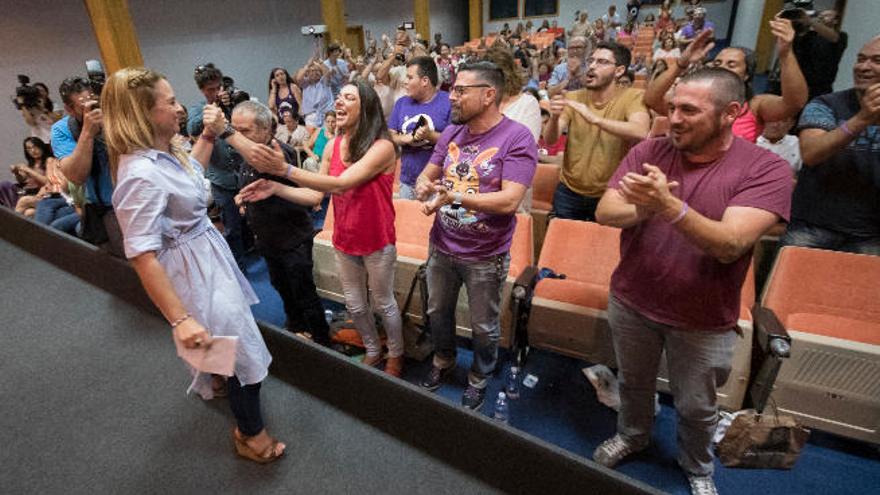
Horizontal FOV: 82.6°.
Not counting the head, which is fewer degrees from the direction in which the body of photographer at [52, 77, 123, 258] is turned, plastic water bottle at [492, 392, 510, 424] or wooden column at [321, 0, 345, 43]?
the plastic water bottle

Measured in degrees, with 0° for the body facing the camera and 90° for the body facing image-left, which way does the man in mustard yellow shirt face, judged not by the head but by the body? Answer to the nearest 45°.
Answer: approximately 45°

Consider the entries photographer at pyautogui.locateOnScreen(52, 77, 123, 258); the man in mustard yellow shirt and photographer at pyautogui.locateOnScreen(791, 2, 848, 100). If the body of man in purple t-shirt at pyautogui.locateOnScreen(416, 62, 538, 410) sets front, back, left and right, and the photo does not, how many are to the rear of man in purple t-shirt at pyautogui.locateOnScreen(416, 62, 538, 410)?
2

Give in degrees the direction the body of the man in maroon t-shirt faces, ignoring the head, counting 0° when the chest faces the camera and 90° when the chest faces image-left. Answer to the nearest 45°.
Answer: approximately 45°

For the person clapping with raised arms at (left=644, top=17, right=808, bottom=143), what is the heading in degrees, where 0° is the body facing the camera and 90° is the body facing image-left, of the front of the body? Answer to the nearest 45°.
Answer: approximately 45°

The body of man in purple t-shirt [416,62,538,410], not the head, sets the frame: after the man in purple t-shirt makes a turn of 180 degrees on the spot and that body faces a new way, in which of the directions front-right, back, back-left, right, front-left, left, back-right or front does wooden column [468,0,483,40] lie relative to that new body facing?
front-left

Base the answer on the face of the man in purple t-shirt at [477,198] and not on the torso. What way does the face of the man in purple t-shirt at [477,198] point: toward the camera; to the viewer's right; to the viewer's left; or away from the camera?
to the viewer's left

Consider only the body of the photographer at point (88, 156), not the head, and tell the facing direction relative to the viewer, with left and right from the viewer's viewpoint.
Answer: facing the viewer and to the right of the viewer
